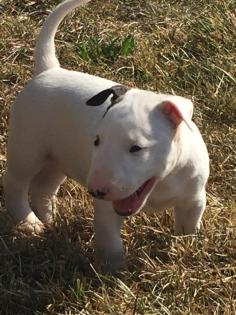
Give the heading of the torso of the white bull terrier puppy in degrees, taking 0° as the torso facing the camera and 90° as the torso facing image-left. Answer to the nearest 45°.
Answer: approximately 315°
